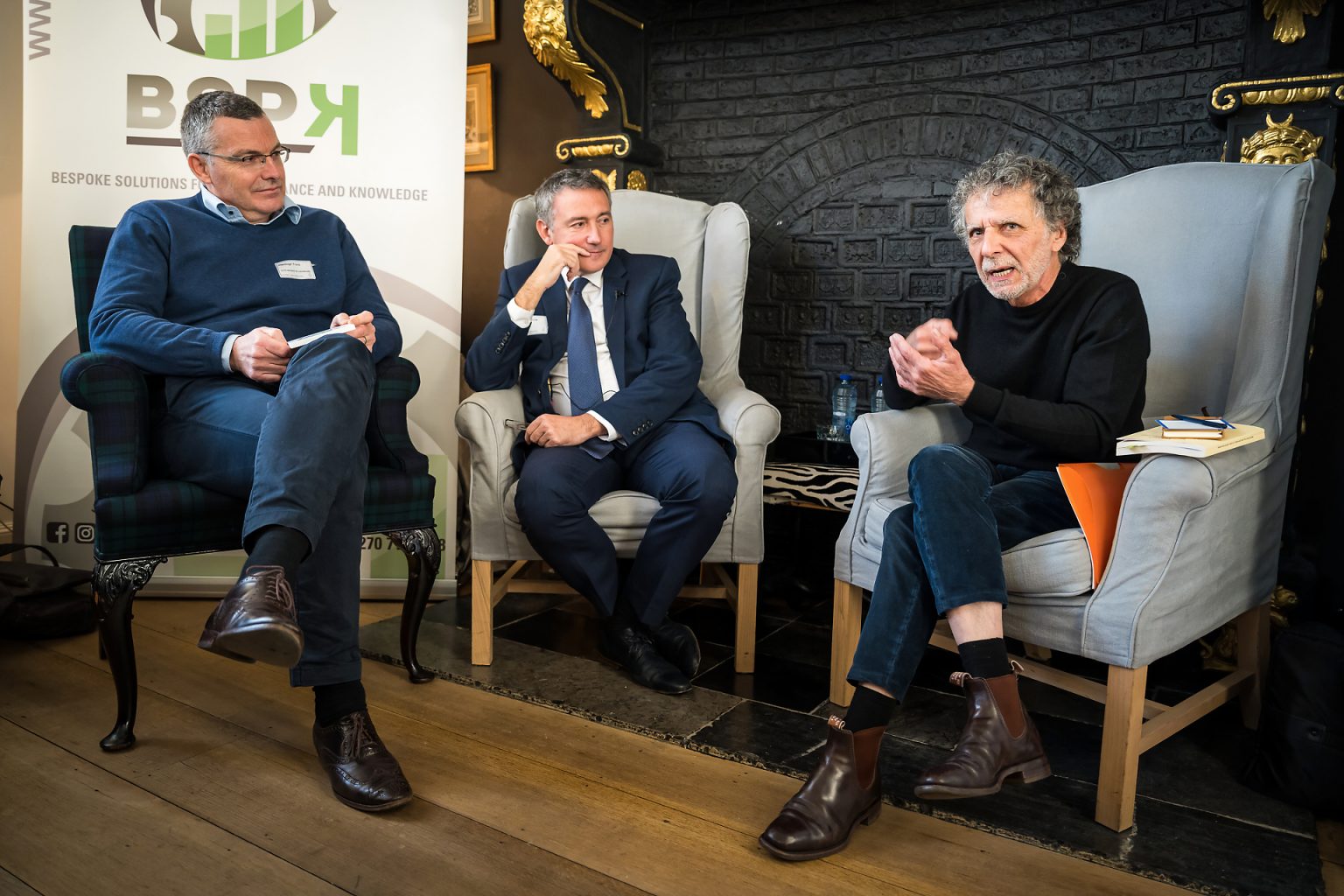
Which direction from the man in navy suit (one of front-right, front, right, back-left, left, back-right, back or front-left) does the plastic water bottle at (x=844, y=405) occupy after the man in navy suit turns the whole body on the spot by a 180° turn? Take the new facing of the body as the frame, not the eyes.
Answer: front-right

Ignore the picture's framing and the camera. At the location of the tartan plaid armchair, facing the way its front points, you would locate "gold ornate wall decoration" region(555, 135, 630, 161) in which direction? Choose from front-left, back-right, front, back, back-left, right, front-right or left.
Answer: left

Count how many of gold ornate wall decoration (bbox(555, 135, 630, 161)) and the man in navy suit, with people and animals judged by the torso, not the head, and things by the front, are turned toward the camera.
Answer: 2

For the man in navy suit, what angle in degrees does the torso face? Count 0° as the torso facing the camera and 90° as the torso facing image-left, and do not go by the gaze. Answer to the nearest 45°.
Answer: approximately 0°

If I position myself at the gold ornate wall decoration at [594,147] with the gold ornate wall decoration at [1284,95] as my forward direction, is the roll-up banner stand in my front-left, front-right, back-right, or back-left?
back-right

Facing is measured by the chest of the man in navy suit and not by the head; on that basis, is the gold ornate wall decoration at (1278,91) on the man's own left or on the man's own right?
on the man's own left
